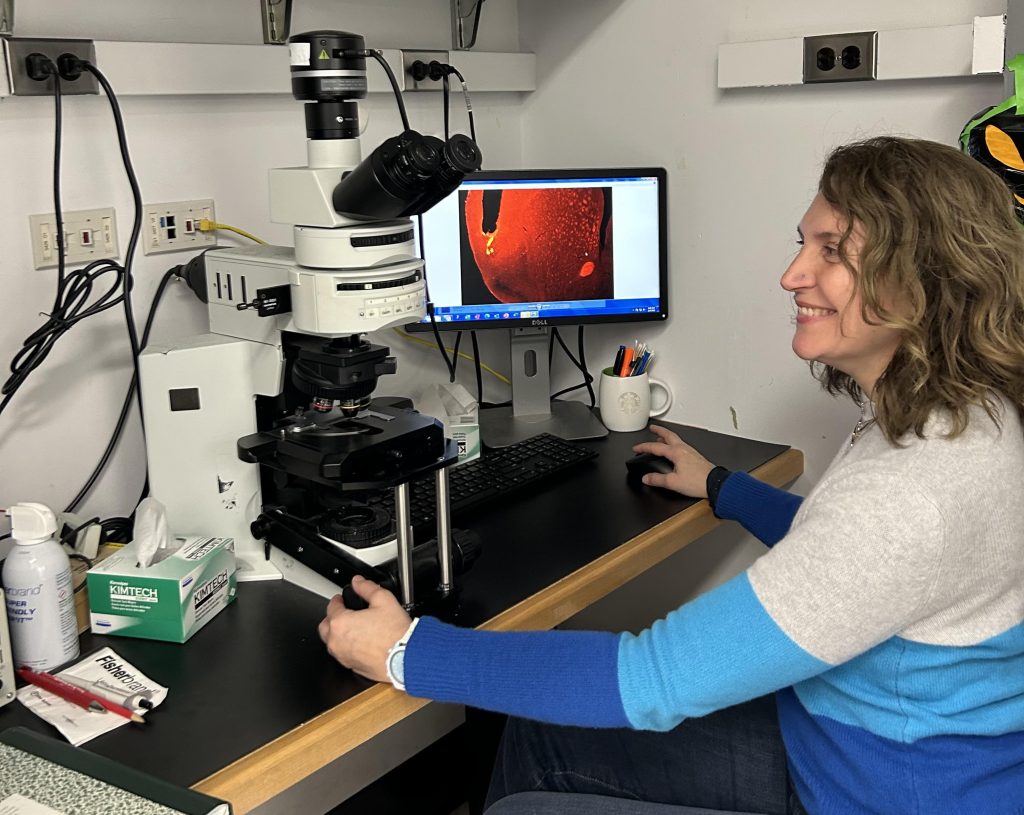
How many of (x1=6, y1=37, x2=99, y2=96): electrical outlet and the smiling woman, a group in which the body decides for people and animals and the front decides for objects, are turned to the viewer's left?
1

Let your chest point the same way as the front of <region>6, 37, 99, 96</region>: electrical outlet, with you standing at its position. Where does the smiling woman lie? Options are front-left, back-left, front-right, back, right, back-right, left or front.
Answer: front-left

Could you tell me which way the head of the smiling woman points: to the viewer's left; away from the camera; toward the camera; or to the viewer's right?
to the viewer's left

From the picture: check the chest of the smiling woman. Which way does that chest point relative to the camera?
to the viewer's left

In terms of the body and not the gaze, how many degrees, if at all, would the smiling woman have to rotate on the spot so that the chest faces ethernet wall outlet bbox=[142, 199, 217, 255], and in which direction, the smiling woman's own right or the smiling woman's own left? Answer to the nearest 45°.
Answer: approximately 45° to the smiling woman's own right

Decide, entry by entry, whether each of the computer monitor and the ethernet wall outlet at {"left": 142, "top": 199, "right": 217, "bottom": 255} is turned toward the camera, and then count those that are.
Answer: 2

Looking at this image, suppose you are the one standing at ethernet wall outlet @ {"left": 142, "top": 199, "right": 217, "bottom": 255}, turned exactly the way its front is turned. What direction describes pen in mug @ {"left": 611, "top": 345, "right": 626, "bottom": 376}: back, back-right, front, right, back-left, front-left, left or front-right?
left

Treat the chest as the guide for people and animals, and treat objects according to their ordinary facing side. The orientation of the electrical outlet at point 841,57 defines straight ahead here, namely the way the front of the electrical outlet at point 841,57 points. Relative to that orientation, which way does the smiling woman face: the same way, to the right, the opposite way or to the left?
to the right

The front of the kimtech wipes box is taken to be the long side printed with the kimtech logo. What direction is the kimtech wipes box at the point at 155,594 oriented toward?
toward the camera

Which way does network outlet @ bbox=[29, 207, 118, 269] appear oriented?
toward the camera

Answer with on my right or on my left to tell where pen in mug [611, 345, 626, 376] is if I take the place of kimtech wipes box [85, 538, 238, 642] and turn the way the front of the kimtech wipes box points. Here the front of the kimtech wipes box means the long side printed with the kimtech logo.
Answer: on my left

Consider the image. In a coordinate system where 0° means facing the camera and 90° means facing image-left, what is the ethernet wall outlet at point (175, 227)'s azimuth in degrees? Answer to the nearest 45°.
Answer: approximately 0°
